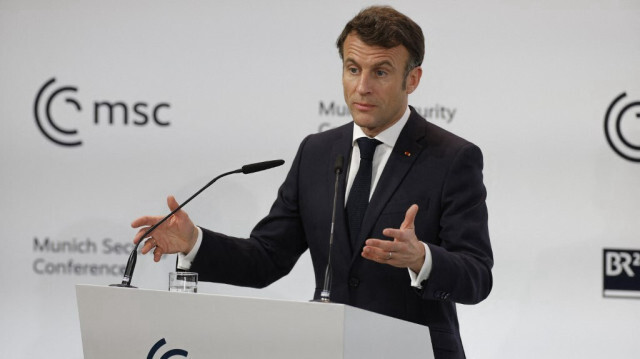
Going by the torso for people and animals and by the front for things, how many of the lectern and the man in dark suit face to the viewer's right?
0

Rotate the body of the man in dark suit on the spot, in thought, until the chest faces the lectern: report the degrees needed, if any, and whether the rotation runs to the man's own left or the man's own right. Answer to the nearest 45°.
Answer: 0° — they already face it

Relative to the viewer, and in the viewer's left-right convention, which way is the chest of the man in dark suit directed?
facing the viewer and to the left of the viewer

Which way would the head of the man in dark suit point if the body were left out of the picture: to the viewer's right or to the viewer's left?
to the viewer's left

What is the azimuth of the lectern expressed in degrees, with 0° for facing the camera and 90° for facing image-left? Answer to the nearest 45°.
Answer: approximately 45°

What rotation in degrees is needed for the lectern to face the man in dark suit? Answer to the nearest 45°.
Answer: approximately 180°
